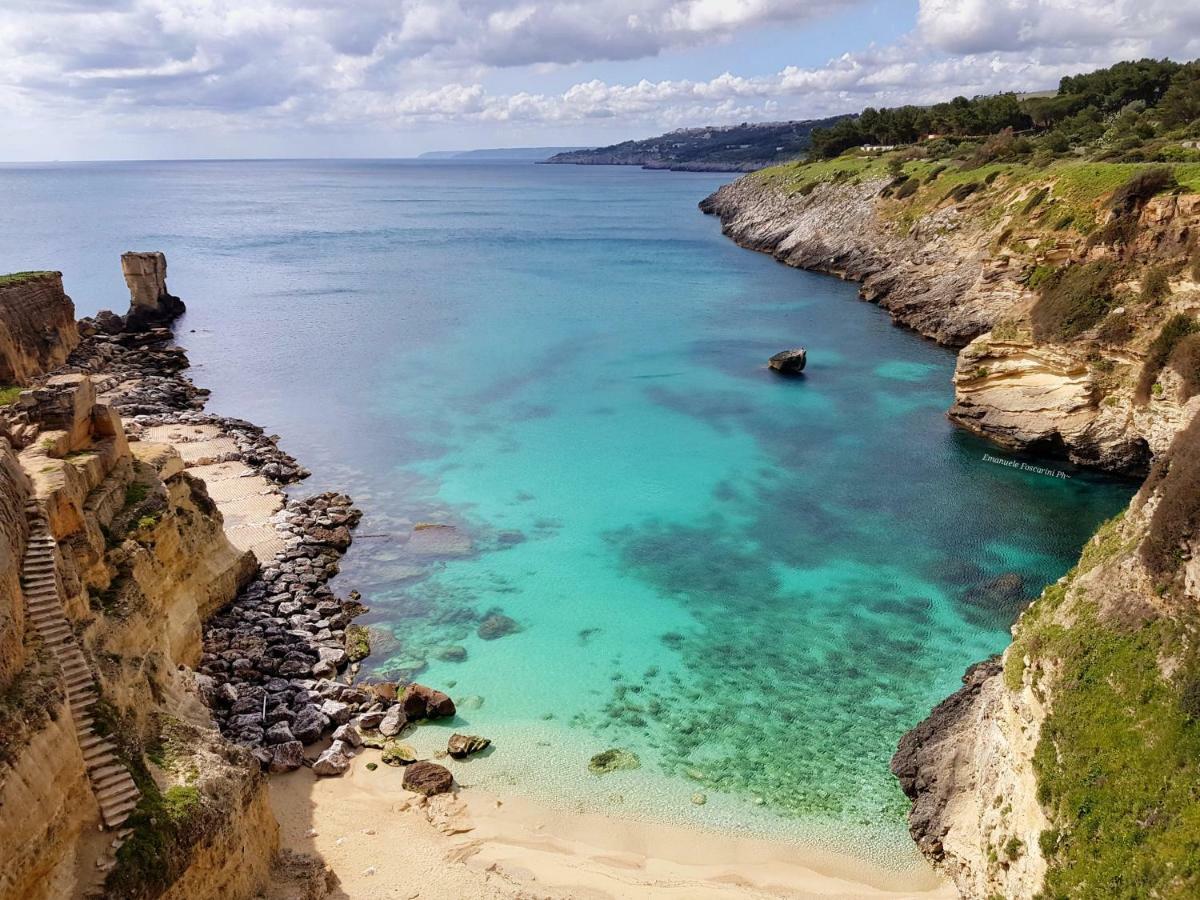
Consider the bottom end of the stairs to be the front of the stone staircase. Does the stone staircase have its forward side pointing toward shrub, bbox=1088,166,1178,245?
no

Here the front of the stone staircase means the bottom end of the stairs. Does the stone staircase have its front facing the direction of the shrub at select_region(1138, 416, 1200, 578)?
no

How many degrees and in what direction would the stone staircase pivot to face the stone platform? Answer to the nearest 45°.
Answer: approximately 180°

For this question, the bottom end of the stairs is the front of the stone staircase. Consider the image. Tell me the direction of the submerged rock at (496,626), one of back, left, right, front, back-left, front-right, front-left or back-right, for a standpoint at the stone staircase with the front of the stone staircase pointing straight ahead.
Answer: back-left

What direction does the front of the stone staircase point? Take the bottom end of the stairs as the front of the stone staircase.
toward the camera

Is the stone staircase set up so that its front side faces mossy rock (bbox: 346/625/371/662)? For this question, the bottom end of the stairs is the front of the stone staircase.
no

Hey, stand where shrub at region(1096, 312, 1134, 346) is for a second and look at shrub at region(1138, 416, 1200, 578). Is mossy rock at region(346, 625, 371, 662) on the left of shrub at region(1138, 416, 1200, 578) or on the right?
right

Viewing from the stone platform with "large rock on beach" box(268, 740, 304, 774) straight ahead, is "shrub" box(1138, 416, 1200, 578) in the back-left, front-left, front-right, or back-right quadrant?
front-left
